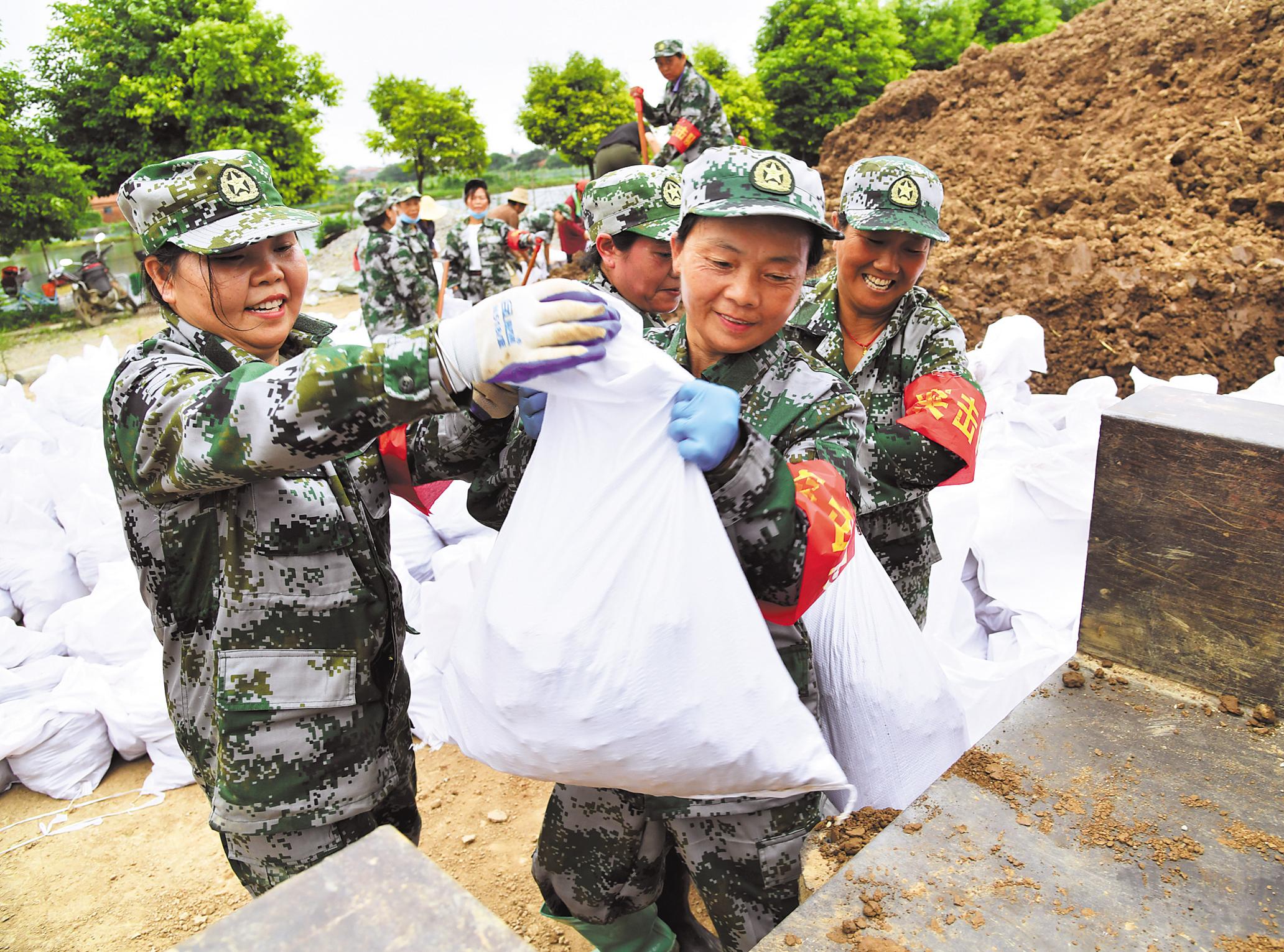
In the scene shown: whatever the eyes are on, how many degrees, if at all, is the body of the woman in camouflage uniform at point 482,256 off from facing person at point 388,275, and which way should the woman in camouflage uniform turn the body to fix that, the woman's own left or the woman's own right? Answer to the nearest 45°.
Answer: approximately 45° to the woman's own right

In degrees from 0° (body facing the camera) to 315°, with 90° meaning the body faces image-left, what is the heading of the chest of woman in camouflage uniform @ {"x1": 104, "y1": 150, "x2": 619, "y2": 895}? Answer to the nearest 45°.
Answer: approximately 315°

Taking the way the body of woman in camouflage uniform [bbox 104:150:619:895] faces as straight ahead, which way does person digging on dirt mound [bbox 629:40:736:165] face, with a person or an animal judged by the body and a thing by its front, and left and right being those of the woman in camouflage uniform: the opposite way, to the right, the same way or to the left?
to the right

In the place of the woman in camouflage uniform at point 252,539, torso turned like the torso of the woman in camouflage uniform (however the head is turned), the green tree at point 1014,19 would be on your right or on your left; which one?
on your left

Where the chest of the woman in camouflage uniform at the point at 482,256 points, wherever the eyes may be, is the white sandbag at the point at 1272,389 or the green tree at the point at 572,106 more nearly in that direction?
the white sandbag

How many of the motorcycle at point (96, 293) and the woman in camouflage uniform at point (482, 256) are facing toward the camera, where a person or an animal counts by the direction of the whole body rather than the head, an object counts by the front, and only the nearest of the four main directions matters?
1

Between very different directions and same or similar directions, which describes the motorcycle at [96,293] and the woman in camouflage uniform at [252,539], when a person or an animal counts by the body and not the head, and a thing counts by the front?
very different directions

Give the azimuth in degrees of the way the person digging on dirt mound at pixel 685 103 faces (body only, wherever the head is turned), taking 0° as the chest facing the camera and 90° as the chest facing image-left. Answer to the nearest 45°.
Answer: approximately 45°
